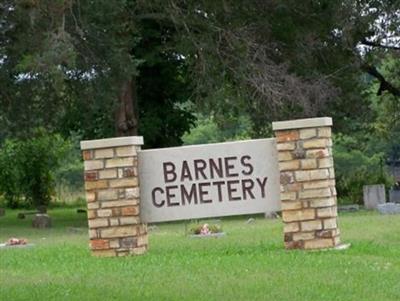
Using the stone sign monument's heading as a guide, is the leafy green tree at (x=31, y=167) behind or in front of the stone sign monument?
behind

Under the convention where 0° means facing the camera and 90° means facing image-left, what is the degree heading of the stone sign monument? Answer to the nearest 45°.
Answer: approximately 0°

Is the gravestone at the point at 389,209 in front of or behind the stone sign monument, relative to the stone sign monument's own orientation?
behind

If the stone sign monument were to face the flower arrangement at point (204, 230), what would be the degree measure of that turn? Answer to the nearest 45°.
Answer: approximately 180°

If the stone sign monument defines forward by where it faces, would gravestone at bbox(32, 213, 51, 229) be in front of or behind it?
behind

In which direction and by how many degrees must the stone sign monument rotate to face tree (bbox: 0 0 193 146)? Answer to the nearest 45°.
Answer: approximately 180°
